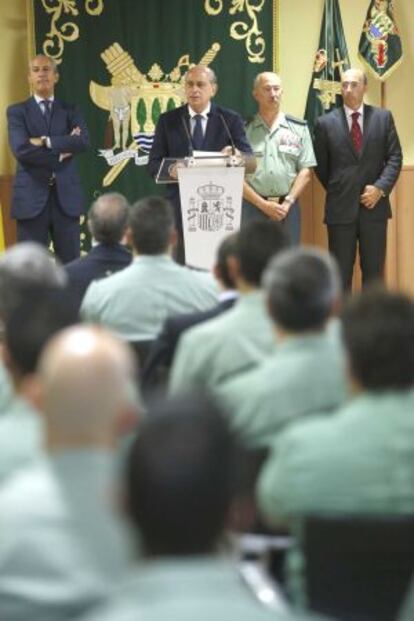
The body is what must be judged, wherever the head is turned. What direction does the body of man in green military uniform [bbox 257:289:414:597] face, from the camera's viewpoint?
away from the camera

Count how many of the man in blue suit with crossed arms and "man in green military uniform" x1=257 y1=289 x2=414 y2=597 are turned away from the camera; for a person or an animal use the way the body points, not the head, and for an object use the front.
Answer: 1

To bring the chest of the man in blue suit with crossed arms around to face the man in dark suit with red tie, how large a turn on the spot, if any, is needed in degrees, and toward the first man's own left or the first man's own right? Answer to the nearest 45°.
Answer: approximately 90° to the first man's own left

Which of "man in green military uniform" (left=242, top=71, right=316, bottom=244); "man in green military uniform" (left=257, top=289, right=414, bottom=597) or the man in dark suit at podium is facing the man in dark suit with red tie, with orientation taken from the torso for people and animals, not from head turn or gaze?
"man in green military uniform" (left=257, top=289, right=414, bottom=597)

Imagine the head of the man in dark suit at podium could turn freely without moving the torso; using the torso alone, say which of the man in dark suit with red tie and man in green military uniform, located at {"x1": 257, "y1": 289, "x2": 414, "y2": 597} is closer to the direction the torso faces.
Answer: the man in green military uniform

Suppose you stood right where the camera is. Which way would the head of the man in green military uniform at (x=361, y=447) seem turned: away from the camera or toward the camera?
away from the camera

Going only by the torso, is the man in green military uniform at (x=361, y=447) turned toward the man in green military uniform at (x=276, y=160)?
yes

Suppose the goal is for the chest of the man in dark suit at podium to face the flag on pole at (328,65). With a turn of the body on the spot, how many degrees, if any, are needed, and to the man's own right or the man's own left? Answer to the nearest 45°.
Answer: approximately 135° to the man's own left

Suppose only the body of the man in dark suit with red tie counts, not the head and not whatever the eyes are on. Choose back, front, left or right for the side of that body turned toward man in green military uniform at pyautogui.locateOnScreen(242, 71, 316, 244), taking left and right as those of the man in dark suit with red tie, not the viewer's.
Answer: right

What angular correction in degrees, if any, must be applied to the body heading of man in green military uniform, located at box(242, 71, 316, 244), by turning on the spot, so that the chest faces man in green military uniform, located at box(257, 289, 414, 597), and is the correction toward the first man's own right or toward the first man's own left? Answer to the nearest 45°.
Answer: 0° — they already face them

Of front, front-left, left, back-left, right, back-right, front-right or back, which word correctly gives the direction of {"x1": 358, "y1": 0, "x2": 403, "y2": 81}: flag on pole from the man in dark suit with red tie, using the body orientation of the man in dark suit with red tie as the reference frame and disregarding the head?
back
